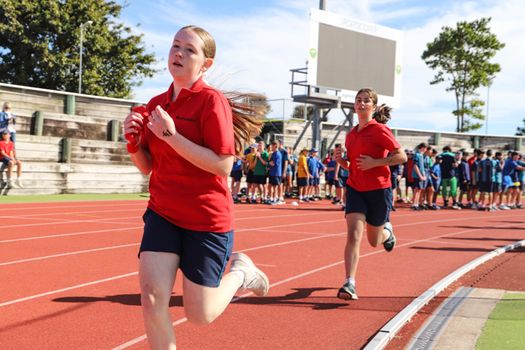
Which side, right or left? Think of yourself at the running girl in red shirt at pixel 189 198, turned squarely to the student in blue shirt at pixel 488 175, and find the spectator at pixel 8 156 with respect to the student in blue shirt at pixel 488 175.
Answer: left

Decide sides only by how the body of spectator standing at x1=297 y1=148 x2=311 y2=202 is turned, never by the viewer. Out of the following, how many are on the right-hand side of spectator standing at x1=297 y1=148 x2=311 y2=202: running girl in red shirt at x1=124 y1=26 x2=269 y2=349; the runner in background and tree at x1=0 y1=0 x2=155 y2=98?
2
